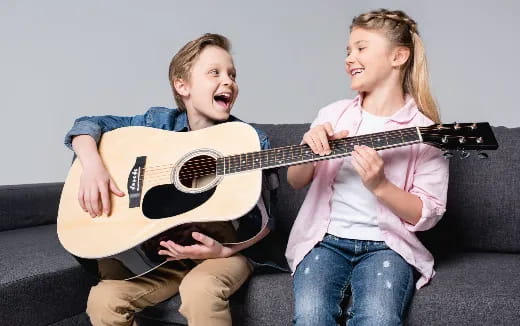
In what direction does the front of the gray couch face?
toward the camera

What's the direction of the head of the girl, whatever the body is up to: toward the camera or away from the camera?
toward the camera
